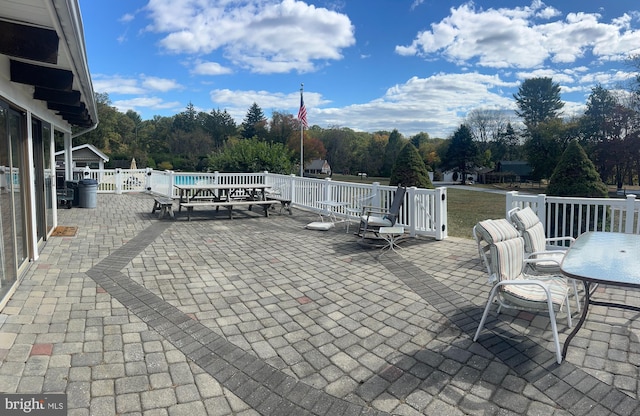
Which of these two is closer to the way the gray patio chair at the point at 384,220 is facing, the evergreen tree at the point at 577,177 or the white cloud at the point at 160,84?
the white cloud

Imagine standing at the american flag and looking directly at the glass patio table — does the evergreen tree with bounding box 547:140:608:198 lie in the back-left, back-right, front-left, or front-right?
front-left

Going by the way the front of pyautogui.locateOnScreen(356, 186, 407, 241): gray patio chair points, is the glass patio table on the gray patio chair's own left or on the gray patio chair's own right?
on the gray patio chair's own left

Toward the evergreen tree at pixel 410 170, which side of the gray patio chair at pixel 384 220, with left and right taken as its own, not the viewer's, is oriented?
right

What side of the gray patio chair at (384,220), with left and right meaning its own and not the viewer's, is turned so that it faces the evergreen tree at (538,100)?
right

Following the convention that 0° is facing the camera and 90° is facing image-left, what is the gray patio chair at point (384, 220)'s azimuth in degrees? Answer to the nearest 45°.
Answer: approximately 90°

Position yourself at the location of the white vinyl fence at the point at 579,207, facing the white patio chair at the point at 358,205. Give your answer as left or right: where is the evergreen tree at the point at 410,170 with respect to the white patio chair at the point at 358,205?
right

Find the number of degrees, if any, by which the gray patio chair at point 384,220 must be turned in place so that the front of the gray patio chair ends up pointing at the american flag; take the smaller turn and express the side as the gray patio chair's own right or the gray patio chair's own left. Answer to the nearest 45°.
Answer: approximately 90° to the gray patio chair's own right

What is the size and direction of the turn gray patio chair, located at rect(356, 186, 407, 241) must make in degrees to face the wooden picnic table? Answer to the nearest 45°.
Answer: approximately 45° to its right

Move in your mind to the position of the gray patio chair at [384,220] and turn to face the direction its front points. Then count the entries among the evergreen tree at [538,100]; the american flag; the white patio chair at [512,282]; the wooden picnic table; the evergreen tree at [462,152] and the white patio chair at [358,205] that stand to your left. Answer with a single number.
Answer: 1
